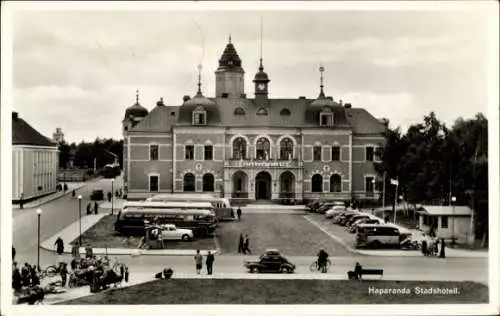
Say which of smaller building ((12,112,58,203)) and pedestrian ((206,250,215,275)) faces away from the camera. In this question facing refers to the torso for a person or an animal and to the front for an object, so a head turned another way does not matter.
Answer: the pedestrian

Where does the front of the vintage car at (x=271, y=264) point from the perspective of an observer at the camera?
facing to the left of the viewer

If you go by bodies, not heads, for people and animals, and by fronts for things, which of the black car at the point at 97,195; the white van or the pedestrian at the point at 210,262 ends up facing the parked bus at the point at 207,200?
the pedestrian

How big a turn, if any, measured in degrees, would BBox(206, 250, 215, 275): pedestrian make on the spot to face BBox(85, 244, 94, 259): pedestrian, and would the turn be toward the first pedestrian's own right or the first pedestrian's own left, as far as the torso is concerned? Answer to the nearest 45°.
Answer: approximately 90° to the first pedestrian's own left

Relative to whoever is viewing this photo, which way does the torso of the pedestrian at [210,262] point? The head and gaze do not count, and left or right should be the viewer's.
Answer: facing away from the viewer
